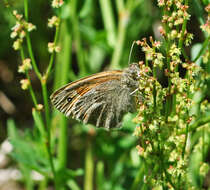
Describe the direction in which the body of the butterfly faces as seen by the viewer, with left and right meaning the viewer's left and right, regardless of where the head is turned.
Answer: facing to the right of the viewer
